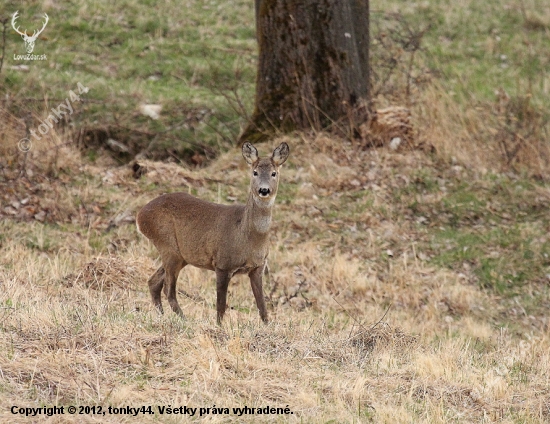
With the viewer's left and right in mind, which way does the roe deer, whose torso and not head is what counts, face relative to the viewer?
facing the viewer and to the right of the viewer

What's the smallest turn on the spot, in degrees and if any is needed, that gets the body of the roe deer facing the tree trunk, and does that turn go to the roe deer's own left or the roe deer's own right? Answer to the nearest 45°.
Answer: approximately 135° to the roe deer's own left
